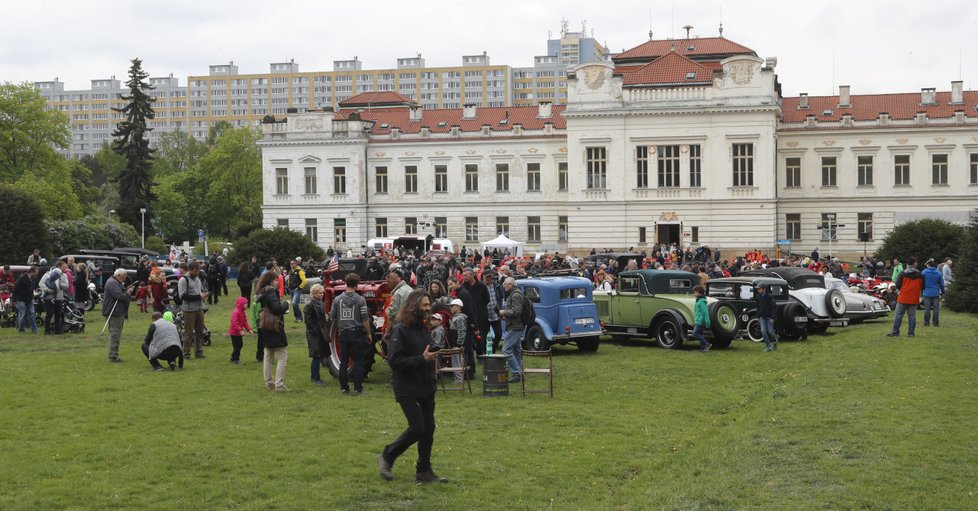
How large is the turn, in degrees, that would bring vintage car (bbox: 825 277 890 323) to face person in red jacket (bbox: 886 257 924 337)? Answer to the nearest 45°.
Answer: approximately 135° to its left
